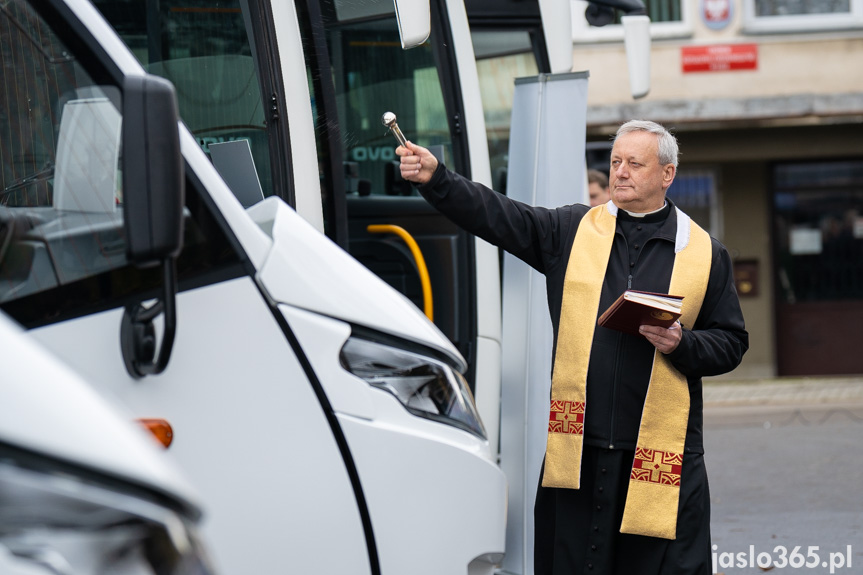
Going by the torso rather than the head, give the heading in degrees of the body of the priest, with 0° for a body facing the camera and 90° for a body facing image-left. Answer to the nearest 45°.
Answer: approximately 45°

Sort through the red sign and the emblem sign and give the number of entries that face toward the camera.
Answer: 2

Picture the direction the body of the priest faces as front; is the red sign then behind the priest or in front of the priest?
behind
